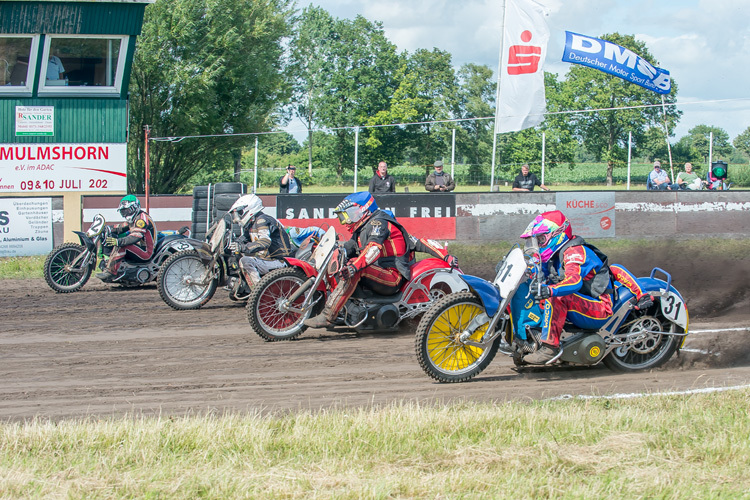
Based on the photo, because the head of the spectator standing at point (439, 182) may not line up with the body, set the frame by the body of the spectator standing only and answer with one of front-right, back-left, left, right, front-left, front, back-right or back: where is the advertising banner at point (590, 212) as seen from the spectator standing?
left

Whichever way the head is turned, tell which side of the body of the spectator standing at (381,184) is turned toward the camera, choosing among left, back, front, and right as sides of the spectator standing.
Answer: front

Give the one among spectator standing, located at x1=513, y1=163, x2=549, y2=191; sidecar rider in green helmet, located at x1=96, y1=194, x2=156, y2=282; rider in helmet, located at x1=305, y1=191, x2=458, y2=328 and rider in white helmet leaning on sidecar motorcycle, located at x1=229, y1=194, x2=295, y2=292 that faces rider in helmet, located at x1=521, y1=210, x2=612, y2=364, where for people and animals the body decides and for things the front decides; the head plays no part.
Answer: the spectator standing

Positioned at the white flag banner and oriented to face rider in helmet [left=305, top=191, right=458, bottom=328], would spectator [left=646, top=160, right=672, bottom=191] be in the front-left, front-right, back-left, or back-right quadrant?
back-left

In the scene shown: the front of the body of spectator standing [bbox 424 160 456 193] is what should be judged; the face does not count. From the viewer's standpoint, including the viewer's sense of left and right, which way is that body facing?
facing the viewer

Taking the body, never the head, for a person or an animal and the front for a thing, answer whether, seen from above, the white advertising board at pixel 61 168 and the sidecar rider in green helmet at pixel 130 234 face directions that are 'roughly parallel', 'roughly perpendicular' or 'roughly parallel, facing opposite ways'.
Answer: roughly perpendicular

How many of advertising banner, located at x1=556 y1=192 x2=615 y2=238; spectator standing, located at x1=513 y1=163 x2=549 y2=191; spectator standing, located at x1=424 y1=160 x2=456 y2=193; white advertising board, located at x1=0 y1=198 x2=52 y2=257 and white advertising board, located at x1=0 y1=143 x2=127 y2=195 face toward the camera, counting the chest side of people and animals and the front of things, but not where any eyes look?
5

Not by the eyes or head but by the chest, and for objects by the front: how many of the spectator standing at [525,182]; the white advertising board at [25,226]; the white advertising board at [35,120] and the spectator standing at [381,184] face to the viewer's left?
0

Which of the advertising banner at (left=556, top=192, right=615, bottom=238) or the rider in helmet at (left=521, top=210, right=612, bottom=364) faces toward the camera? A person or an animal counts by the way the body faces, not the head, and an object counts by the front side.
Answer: the advertising banner

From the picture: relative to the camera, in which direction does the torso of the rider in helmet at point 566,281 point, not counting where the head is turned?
to the viewer's left

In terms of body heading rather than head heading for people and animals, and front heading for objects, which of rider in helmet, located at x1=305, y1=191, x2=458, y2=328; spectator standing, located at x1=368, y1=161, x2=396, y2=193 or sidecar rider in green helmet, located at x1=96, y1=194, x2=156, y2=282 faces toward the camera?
the spectator standing

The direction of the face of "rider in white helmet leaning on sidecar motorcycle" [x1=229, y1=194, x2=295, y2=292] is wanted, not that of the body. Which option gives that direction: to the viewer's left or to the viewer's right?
to the viewer's left

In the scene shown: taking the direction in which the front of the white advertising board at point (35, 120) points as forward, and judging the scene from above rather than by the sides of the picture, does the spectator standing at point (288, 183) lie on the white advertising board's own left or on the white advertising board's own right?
on the white advertising board's own left

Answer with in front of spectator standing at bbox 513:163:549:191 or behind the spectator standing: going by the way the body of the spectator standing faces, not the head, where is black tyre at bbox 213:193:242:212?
in front

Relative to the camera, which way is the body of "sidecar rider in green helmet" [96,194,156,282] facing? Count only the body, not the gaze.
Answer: to the viewer's left

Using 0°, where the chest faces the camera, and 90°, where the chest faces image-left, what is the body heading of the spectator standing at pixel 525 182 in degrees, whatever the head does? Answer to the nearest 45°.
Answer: approximately 0°

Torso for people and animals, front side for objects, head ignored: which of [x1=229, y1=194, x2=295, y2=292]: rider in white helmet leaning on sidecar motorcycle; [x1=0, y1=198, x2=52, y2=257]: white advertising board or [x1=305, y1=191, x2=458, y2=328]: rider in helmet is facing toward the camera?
the white advertising board

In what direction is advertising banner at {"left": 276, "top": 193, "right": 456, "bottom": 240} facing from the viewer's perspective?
toward the camera

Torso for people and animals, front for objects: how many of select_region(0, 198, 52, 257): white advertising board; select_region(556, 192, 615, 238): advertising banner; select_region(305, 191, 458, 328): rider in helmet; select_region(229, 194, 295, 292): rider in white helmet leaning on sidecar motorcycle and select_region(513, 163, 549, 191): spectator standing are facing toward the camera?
3

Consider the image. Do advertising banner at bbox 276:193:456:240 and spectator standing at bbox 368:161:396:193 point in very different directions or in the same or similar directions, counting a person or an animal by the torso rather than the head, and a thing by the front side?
same or similar directions
